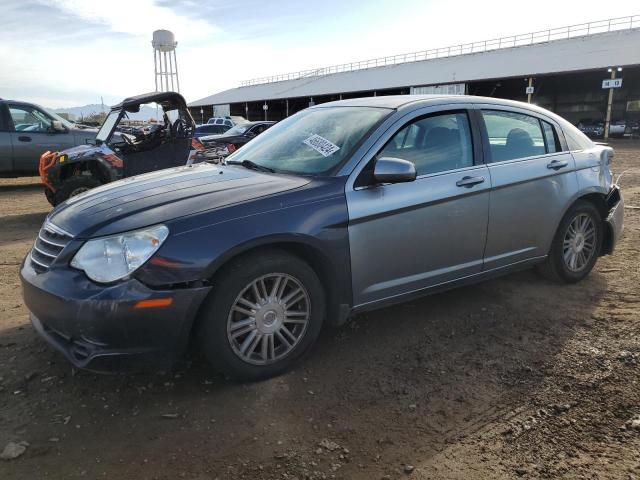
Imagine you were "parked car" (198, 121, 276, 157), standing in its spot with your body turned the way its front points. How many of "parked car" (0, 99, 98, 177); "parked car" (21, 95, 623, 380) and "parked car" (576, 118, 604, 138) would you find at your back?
1

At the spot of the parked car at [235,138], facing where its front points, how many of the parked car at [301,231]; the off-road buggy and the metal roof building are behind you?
1

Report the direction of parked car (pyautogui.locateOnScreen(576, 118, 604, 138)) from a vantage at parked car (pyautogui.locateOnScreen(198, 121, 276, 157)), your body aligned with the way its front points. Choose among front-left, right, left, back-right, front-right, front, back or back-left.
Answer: back

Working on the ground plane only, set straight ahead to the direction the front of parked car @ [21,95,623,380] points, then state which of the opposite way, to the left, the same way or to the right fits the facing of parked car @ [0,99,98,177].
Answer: the opposite way

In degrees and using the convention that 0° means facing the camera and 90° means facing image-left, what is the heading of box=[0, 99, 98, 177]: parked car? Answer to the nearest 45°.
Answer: approximately 270°
